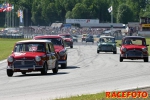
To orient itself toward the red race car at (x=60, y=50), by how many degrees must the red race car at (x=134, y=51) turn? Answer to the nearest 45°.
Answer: approximately 45° to its right

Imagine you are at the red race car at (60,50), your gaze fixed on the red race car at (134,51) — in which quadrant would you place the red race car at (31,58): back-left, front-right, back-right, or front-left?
back-right

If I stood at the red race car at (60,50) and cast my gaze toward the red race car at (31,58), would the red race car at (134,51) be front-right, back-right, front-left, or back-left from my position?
back-left

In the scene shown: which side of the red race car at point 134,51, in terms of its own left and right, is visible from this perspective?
front
